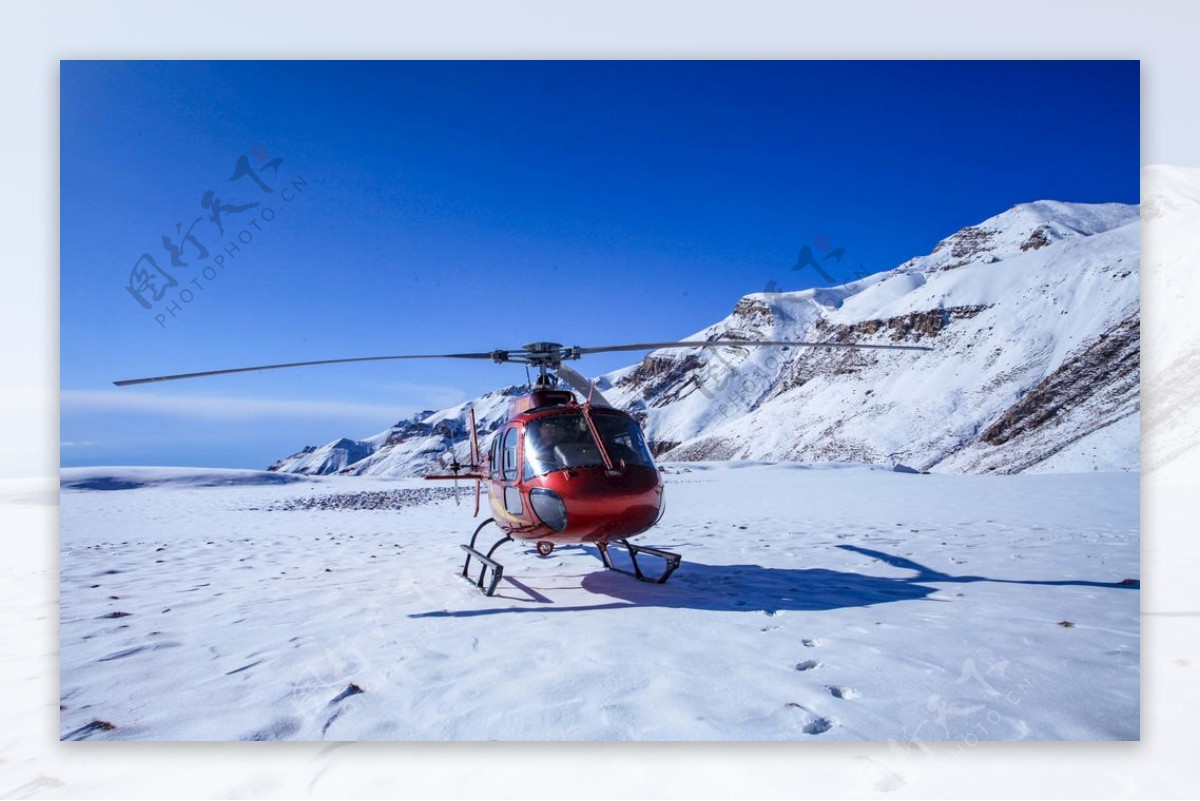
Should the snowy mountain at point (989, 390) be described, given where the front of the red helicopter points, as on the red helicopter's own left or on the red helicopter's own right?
on the red helicopter's own left

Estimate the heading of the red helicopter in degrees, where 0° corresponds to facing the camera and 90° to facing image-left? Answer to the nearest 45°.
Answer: approximately 315°
